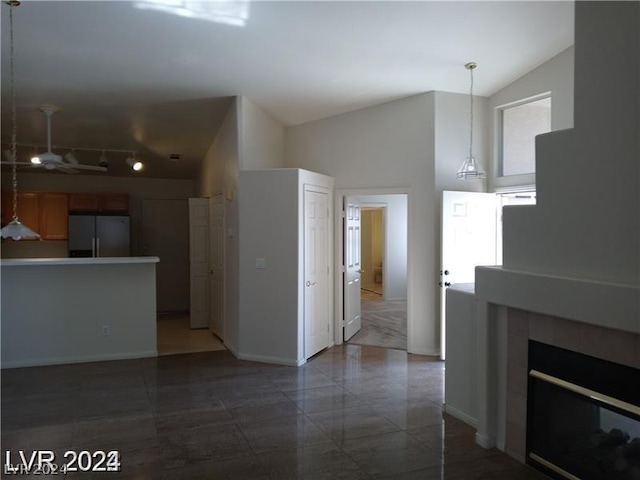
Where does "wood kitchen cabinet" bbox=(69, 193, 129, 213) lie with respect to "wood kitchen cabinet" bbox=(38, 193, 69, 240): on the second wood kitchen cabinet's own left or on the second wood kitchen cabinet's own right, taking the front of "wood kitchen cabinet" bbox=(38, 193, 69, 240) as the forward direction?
on the second wood kitchen cabinet's own left

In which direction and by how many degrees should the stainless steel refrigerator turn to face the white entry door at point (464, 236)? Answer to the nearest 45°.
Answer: approximately 45° to its left

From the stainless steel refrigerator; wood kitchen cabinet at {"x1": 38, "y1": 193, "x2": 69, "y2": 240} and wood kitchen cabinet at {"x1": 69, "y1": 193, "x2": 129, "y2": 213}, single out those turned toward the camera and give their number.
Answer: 3

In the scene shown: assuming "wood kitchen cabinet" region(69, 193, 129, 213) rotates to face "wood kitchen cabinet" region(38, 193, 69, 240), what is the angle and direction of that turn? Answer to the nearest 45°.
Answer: approximately 90° to its right

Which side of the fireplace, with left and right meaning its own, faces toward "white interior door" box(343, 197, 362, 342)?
right

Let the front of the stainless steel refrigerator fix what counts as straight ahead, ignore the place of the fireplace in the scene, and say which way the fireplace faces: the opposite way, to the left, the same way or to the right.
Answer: to the right

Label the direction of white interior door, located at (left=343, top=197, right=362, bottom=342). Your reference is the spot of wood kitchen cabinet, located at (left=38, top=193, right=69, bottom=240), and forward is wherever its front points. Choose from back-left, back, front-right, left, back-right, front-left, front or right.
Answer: front-left

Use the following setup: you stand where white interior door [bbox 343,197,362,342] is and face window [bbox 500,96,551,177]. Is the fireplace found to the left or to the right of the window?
right

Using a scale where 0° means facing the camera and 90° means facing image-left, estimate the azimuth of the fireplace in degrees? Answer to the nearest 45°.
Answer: approximately 45°

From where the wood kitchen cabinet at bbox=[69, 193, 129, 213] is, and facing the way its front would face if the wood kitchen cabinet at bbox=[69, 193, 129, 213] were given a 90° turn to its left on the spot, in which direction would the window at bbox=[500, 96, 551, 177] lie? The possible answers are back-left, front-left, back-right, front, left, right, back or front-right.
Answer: front-right

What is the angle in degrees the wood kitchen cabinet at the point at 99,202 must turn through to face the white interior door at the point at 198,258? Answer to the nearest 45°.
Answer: approximately 45° to its left

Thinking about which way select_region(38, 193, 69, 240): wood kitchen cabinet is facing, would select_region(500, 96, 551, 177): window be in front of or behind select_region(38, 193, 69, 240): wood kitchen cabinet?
in front

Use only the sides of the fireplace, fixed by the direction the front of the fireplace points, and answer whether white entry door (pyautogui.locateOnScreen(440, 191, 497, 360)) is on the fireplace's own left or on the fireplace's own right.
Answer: on the fireplace's own right

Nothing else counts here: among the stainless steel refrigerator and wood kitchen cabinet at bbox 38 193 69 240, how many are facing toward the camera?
2

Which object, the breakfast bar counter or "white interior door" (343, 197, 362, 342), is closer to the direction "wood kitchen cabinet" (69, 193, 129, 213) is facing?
the breakfast bar counter
